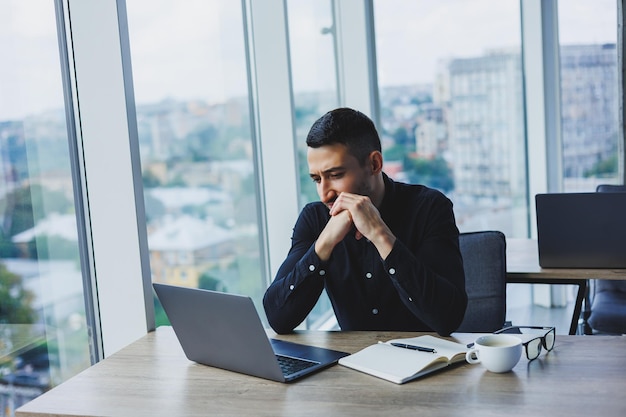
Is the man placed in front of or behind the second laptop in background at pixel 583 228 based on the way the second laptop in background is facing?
behind

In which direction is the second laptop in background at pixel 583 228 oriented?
away from the camera

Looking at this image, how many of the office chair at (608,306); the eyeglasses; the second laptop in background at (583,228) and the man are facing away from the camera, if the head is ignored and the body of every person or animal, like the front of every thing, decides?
1

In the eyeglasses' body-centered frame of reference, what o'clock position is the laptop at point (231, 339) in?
The laptop is roughly at 4 o'clock from the eyeglasses.

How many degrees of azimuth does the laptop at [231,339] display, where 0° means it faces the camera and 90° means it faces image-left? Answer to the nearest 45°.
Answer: approximately 225°

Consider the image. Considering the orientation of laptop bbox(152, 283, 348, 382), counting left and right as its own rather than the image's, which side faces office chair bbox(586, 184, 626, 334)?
front

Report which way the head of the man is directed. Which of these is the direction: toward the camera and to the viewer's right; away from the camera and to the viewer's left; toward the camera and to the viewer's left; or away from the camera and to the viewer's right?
toward the camera and to the viewer's left

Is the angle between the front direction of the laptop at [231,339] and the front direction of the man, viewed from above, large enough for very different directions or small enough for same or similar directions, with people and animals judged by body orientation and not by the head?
very different directions

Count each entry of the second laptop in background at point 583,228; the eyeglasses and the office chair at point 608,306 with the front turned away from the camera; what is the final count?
1

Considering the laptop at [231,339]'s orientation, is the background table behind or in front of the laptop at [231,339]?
in front

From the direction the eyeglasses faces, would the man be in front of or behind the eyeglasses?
behind

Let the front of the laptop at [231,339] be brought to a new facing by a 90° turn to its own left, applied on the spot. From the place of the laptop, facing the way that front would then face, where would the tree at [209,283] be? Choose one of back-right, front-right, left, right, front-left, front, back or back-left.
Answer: front-right

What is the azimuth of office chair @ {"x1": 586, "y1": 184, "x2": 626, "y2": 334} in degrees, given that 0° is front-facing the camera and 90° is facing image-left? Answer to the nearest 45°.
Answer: approximately 0°

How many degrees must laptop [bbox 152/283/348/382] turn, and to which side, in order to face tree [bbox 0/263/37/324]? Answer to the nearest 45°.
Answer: approximately 90° to its left

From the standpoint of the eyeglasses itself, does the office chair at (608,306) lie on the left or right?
on its left

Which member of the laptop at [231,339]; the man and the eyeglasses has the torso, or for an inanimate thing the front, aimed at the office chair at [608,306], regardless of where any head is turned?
the laptop
